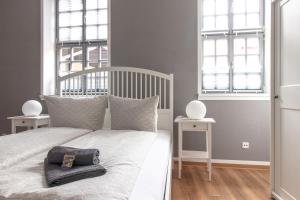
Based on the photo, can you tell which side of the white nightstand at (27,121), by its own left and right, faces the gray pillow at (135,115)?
left

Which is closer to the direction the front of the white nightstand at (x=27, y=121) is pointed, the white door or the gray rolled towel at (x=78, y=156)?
the gray rolled towel

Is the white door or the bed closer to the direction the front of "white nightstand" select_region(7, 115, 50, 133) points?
the bed

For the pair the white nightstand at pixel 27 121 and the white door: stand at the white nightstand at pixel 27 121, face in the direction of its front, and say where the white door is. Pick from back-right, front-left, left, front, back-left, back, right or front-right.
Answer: left

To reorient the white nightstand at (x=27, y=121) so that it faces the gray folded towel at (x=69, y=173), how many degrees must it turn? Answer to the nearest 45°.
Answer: approximately 45° to its left

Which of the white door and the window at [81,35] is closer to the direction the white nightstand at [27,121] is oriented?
the white door

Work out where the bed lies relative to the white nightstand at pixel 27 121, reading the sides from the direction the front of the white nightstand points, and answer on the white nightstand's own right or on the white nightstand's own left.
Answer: on the white nightstand's own left

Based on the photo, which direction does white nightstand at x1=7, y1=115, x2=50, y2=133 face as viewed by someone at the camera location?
facing the viewer and to the left of the viewer

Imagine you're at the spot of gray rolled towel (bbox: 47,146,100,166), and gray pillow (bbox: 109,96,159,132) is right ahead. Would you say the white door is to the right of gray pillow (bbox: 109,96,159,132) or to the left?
right

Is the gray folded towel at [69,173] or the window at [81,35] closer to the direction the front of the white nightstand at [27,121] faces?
the gray folded towel

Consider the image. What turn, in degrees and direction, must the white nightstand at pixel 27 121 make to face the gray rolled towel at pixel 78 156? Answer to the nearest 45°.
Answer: approximately 45° to its left
